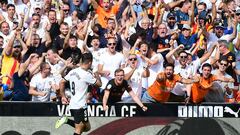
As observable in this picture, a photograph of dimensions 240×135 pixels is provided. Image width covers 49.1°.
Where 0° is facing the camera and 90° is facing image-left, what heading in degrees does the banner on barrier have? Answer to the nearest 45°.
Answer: approximately 0°

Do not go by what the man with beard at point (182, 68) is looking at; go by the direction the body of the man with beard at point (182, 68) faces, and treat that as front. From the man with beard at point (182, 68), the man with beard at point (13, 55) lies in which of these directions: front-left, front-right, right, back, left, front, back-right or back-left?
right

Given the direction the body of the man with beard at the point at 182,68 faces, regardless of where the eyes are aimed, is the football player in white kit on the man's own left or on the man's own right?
on the man's own right

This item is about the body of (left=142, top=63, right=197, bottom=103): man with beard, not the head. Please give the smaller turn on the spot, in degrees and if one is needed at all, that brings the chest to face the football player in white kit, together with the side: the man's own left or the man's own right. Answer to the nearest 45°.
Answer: approximately 45° to the man's own right

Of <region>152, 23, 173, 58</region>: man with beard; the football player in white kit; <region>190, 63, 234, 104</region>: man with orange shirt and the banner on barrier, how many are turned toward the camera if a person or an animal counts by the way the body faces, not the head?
3
